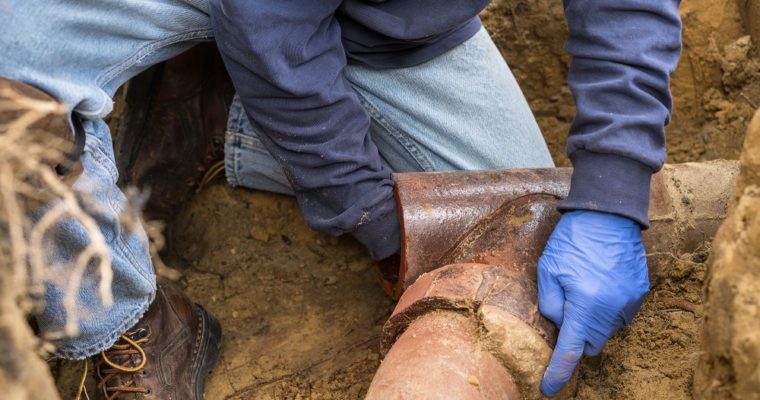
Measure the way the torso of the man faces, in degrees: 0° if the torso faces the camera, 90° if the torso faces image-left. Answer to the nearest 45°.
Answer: approximately 0°

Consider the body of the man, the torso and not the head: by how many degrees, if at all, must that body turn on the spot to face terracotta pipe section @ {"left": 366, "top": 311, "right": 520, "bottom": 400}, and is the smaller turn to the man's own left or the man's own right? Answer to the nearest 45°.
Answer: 0° — they already face it
